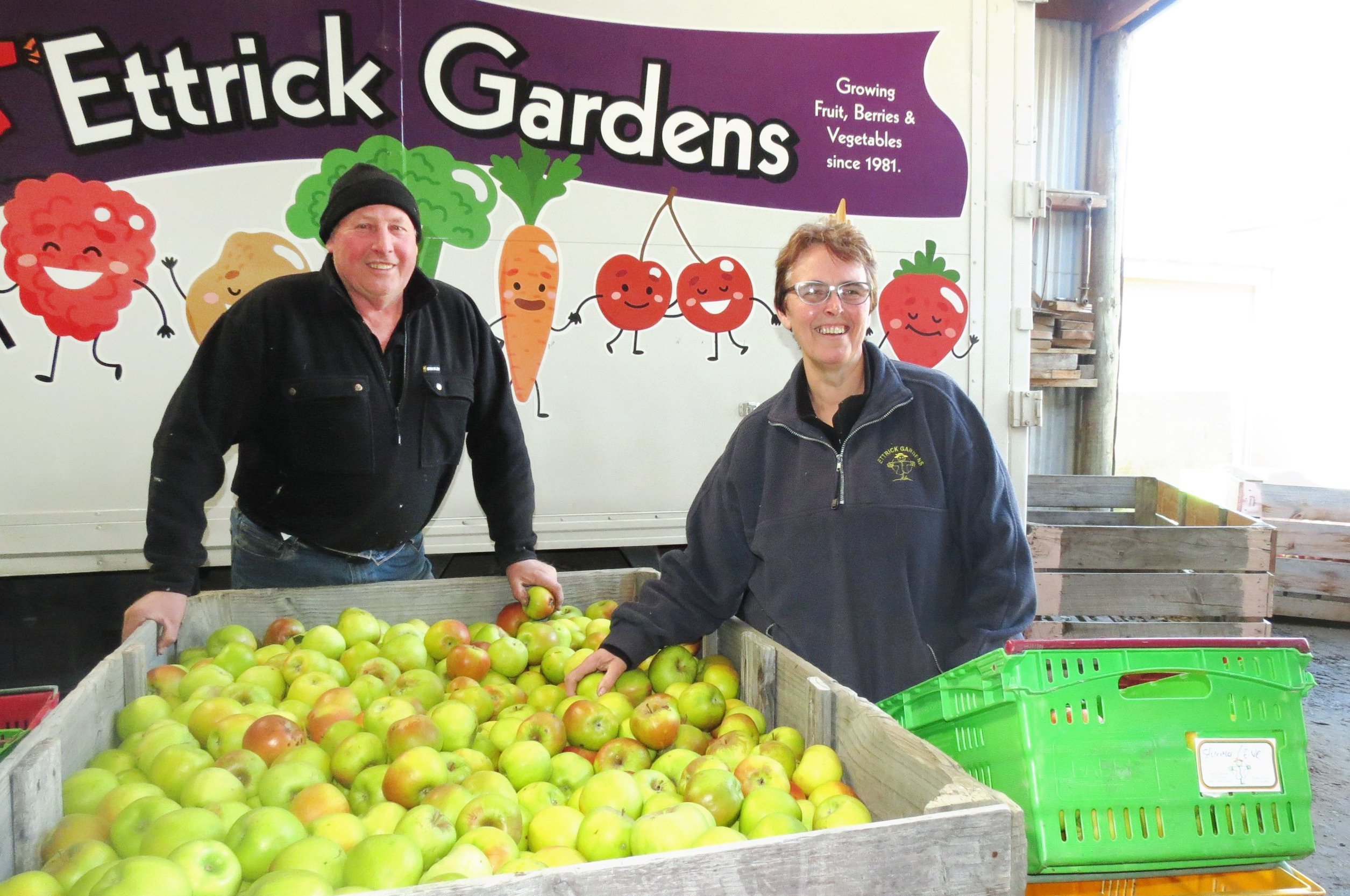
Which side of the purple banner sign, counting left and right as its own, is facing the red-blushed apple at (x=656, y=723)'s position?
front

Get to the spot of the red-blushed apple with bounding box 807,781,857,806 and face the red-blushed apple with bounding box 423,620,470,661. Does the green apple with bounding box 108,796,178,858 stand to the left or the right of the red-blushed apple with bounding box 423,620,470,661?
left

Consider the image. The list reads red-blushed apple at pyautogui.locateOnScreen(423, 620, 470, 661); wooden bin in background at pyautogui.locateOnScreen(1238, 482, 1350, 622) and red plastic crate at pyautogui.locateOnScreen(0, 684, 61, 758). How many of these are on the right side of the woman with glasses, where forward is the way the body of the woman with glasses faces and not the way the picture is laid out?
2

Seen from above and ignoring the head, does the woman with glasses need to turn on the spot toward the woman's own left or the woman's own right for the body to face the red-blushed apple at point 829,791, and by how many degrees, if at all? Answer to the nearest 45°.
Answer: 0° — they already face it

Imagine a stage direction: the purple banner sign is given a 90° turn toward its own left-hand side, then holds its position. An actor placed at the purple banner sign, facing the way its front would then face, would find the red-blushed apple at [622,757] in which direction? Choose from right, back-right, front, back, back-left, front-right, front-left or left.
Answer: right

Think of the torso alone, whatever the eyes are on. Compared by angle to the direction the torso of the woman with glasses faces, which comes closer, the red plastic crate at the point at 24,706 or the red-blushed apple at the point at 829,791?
the red-blushed apple

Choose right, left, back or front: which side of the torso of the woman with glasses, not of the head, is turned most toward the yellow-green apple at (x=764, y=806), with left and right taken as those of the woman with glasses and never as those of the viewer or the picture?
front

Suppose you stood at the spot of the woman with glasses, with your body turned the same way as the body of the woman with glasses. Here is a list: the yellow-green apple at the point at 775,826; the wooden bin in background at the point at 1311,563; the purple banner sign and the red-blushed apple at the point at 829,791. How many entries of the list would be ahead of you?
2

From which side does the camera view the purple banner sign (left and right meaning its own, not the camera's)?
front

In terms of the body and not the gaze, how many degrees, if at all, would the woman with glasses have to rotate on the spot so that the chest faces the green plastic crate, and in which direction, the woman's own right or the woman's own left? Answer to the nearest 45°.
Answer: approximately 45° to the woman's own left

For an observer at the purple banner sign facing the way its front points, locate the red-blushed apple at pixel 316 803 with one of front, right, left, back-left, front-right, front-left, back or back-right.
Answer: front

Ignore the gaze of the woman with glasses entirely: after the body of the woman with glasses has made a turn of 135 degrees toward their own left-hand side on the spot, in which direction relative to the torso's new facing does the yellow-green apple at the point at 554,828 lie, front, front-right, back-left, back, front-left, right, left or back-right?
back

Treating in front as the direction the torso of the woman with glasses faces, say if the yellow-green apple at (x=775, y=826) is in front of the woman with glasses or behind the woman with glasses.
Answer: in front

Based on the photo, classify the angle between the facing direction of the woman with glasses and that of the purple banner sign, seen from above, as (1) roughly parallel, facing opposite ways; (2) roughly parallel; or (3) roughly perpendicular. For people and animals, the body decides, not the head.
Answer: roughly parallel

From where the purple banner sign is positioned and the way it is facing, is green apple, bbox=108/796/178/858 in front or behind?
in front

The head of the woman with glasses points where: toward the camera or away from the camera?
toward the camera

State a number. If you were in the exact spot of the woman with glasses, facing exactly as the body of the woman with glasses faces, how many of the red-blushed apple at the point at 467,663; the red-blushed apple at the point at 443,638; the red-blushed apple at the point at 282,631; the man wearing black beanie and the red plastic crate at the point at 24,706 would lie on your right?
5
